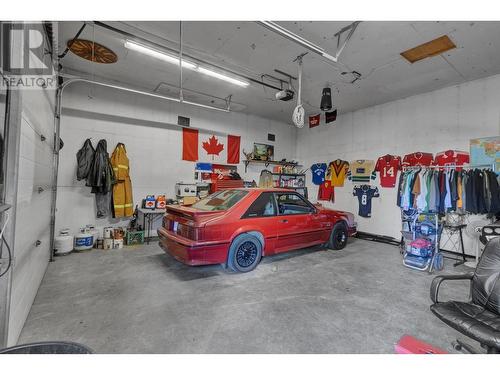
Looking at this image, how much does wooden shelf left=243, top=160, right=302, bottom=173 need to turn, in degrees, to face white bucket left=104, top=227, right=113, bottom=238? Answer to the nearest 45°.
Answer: approximately 90° to its right

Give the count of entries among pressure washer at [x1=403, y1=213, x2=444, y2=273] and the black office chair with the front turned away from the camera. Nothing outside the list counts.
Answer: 0

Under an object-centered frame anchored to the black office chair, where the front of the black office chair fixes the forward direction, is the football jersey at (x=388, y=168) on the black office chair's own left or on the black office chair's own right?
on the black office chair's own right

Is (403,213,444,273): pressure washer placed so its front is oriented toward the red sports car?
yes

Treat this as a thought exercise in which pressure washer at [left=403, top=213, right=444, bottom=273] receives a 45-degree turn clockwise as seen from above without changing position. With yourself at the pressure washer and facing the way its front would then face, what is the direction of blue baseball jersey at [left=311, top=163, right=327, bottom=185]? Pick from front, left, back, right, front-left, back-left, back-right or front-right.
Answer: front-right

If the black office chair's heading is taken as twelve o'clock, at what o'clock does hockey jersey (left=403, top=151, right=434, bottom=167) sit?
The hockey jersey is roughly at 4 o'clock from the black office chair.

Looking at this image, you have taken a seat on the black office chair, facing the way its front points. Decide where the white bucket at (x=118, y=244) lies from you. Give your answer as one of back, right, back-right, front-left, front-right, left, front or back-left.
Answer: front-right

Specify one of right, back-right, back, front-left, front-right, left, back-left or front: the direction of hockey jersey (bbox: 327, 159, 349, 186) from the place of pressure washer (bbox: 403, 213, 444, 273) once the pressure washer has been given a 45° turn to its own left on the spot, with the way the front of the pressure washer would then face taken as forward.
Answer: back-right

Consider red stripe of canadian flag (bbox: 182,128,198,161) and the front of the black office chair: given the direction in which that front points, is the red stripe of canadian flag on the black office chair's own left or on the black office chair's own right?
on the black office chair's own right
